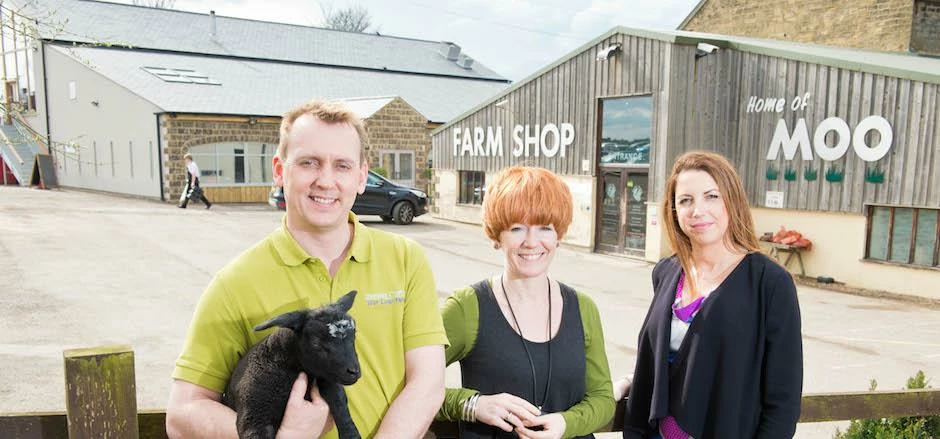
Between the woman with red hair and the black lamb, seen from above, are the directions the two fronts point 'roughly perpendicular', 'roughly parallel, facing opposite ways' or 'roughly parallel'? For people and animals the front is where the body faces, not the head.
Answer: roughly perpendicular

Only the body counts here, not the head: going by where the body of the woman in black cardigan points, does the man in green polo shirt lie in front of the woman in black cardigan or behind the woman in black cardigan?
in front

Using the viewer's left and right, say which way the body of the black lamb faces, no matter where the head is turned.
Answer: facing the viewer and to the right of the viewer

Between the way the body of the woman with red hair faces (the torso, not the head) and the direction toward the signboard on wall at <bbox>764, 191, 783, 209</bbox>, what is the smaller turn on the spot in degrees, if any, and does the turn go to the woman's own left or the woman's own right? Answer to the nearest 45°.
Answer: approximately 135° to the woman's own left

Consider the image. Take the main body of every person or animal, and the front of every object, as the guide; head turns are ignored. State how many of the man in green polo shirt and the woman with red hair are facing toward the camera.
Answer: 2

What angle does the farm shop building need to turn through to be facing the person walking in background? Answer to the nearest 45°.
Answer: approximately 45° to its right

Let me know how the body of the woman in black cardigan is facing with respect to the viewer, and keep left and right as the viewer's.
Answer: facing the viewer and to the left of the viewer

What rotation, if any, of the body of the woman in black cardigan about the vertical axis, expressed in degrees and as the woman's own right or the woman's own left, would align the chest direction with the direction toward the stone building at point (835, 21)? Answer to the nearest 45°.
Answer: approximately 135° to the woman's own right

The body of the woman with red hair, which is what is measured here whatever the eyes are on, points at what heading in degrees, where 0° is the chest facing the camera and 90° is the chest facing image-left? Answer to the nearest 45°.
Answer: approximately 0°

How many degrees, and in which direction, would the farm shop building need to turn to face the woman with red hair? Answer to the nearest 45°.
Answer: approximately 45° to its left

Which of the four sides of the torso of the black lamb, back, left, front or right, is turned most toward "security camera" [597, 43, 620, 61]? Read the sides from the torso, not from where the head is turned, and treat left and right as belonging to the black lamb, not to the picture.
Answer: left

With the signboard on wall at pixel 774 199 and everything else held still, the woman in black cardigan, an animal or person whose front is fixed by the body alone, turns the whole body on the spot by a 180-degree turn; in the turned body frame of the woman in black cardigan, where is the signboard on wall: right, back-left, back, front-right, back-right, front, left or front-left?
front-left

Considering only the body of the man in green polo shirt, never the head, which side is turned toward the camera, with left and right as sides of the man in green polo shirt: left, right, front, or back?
front

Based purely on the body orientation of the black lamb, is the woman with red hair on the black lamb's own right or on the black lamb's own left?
on the black lamb's own left

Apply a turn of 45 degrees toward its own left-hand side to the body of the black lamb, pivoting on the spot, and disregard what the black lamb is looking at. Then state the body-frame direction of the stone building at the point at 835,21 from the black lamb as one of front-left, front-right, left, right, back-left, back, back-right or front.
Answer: front-left

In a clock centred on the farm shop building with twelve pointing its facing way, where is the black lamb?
The black lamb is roughly at 11 o'clock from the farm shop building.
